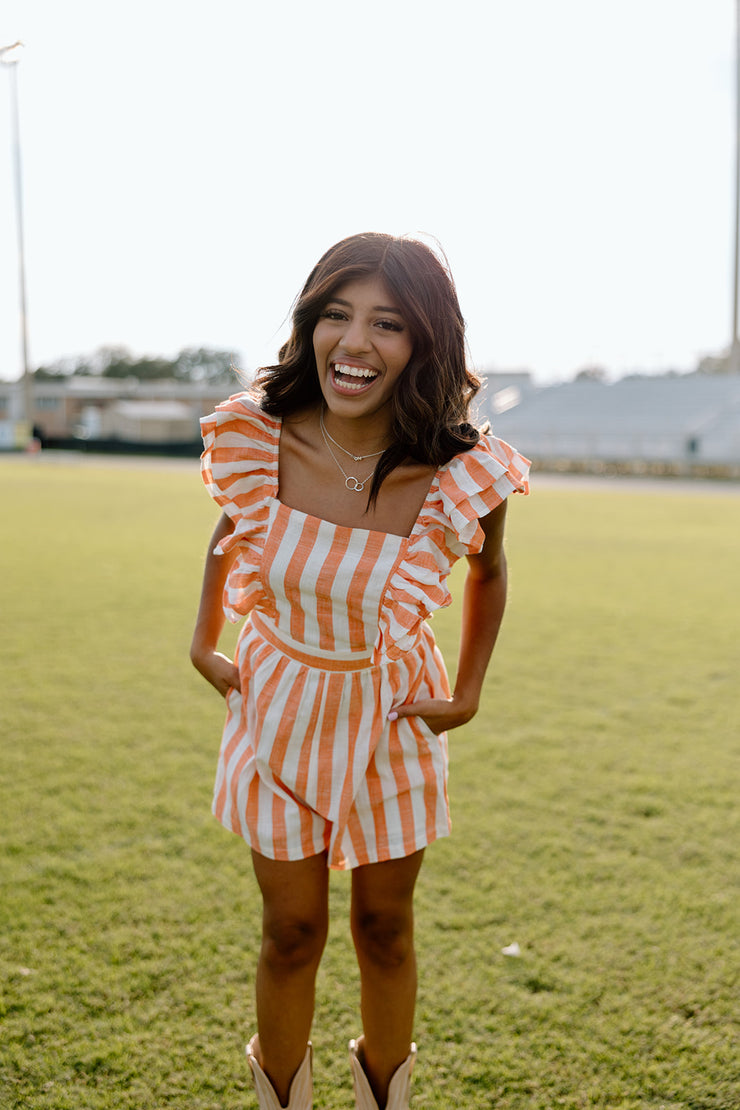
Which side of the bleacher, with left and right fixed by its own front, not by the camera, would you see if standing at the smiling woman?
front

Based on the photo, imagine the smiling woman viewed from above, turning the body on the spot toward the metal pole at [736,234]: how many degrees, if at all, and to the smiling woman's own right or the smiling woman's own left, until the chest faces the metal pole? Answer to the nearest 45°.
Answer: approximately 180°

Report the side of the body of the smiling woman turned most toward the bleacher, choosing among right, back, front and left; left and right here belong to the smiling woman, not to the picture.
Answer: back

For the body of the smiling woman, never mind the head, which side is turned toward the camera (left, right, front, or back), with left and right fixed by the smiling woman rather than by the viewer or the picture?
front
